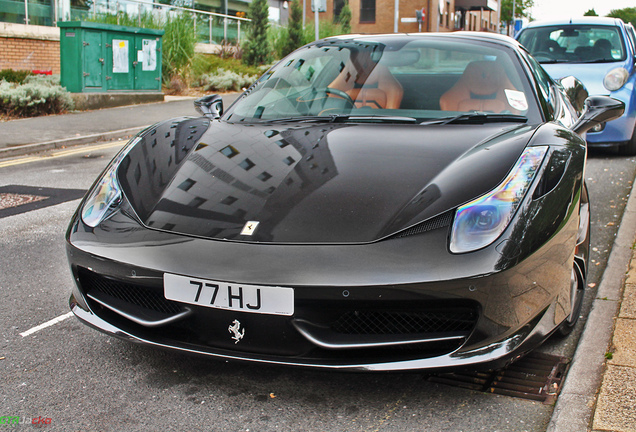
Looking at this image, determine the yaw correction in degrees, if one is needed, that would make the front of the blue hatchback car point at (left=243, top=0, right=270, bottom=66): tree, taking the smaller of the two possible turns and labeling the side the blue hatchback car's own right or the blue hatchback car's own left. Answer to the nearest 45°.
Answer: approximately 135° to the blue hatchback car's own right

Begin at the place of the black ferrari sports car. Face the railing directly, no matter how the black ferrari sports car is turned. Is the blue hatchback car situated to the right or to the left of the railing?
right

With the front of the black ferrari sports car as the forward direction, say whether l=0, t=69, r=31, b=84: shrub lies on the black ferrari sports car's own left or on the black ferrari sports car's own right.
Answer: on the black ferrari sports car's own right

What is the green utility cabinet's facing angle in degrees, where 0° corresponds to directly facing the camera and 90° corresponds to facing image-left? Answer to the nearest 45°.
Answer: approximately 315°

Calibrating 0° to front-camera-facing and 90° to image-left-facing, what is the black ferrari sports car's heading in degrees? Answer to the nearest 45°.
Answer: approximately 45°

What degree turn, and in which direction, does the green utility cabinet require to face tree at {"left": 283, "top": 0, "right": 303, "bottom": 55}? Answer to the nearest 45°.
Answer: approximately 90° to its left

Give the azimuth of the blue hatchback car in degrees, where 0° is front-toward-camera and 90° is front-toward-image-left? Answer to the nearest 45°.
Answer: approximately 0°

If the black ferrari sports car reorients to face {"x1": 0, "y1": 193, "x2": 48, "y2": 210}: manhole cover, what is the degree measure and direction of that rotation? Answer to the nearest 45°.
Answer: approximately 90° to its right

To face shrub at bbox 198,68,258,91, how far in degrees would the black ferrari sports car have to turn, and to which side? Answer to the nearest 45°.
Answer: approximately 135° to its right

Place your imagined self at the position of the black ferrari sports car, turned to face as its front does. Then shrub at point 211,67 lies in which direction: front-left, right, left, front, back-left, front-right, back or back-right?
back-right
